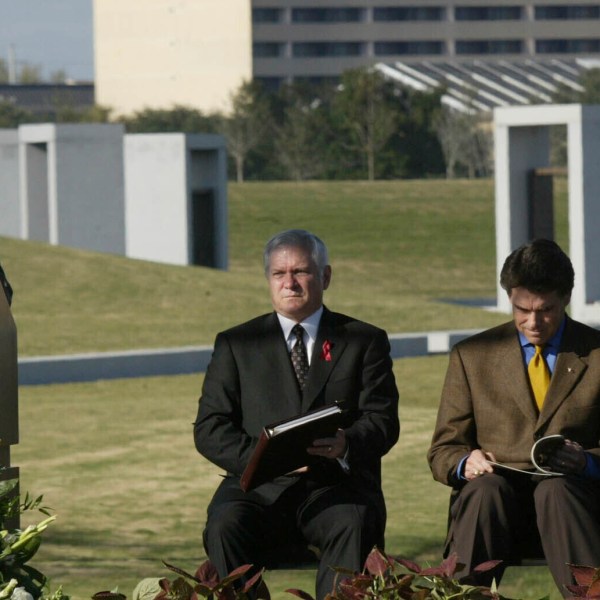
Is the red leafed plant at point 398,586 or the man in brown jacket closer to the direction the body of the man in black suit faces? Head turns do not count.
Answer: the red leafed plant

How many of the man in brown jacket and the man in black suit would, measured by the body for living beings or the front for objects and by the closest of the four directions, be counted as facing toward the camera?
2

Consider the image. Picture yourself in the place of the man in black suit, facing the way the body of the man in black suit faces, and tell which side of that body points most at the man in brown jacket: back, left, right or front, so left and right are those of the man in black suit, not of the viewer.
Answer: left

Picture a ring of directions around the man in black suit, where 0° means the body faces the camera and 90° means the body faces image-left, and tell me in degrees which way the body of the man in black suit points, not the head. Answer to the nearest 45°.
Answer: approximately 0°

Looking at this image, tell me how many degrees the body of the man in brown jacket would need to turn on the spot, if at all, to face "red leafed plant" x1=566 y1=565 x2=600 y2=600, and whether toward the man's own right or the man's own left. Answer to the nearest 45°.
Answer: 0° — they already face it

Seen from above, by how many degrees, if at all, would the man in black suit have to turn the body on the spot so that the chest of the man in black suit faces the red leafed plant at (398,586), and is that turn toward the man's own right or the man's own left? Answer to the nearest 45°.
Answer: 0° — they already face it

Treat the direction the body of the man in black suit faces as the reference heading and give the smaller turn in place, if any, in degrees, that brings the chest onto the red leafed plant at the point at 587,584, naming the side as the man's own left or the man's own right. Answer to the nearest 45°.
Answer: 0° — they already face it

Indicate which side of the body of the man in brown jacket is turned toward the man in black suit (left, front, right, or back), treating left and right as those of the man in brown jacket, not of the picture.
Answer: right
